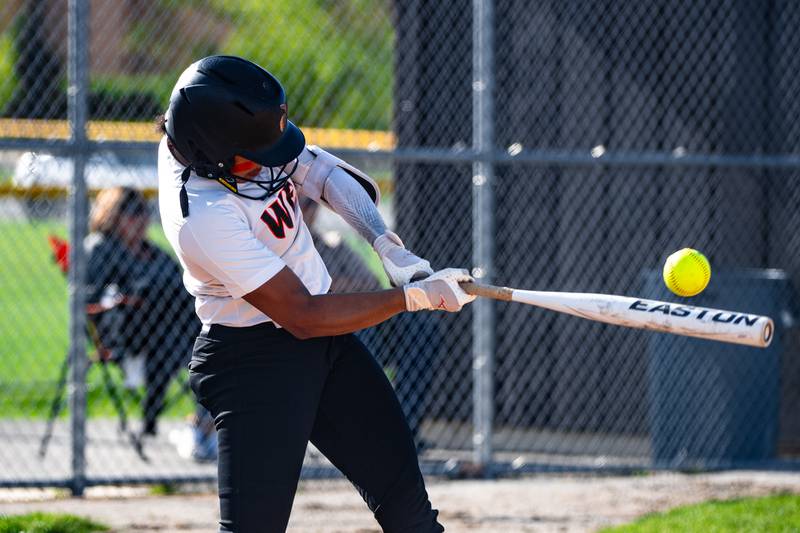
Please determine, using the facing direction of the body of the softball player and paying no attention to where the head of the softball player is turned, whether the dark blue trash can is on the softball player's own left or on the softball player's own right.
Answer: on the softball player's own left

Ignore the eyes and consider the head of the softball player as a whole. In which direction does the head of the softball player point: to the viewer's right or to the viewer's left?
to the viewer's right

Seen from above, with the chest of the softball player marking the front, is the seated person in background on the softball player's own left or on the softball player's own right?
on the softball player's own left

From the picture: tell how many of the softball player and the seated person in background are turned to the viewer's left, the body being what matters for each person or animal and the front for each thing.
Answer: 0

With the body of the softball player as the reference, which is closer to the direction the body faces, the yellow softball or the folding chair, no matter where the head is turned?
the yellow softball

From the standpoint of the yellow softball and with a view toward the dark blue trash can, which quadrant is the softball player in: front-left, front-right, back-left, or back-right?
back-left

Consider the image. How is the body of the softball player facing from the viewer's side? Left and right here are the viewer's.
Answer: facing the viewer and to the right of the viewer
